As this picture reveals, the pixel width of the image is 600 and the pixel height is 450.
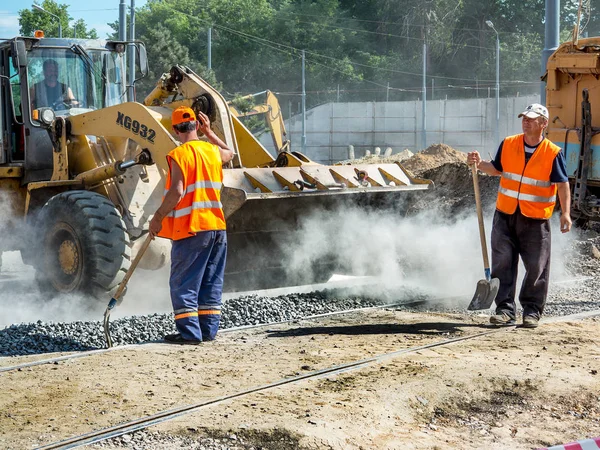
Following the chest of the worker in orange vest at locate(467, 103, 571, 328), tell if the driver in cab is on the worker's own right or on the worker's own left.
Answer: on the worker's own right

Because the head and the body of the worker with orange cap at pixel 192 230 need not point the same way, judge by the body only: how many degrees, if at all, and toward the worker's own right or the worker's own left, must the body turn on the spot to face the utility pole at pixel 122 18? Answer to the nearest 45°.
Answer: approximately 45° to the worker's own right

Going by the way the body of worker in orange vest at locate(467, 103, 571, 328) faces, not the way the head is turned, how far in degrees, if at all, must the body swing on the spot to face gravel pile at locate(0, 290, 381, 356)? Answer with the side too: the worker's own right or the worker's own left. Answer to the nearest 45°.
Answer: approximately 45° to the worker's own right

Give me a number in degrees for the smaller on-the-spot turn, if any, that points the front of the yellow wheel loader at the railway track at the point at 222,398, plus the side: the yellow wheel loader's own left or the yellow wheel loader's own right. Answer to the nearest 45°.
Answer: approximately 45° to the yellow wheel loader's own right

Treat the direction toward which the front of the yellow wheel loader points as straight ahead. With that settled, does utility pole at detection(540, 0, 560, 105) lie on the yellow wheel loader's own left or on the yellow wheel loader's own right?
on the yellow wheel loader's own left

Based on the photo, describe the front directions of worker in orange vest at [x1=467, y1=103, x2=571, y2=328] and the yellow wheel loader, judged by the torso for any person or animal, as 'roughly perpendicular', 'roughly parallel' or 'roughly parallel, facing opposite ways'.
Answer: roughly perpendicular

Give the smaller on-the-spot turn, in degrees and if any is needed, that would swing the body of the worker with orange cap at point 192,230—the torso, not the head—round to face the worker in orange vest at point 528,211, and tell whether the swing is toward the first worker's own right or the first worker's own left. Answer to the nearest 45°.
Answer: approximately 135° to the first worker's own right

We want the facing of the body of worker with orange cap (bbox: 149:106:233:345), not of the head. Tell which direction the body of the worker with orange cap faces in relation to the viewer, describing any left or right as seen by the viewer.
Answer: facing away from the viewer and to the left of the viewer

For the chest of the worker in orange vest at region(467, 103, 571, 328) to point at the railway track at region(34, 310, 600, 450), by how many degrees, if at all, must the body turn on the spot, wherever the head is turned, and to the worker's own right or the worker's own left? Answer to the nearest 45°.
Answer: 0° — they already face it

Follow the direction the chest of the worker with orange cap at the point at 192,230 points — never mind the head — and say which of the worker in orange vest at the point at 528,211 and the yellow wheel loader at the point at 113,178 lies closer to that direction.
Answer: the yellow wheel loader

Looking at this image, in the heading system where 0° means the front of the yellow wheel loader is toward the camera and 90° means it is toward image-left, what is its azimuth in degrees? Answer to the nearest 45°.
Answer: approximately 315°

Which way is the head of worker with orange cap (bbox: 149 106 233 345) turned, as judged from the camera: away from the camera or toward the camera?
away from the camera

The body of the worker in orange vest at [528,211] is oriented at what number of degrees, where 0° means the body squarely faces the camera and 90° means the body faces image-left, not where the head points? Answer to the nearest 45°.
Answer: approximately 45°

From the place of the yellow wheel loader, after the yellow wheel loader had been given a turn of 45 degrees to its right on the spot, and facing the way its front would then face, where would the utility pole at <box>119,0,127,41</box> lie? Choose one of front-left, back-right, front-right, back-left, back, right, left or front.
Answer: back
